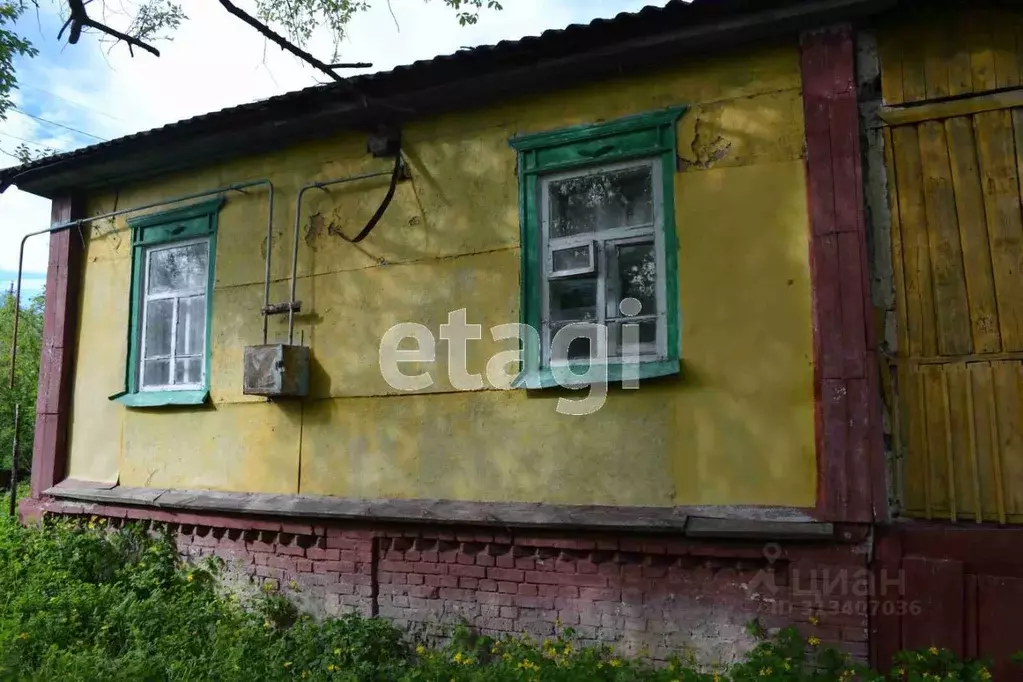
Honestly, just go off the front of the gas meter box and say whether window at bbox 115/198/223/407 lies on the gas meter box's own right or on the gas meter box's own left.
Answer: on the gas meter box's own right

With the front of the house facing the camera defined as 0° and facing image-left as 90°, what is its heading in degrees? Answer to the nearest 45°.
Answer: approximately 45°

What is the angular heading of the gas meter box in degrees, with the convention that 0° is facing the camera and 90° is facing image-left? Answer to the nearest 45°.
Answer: approximately 45°
